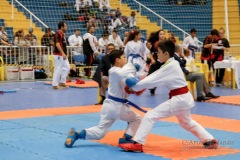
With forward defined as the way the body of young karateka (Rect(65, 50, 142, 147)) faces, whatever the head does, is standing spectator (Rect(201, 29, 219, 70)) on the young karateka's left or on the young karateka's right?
on the young karateka's left

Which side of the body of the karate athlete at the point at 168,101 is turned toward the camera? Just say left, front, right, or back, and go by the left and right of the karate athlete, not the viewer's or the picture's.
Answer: left

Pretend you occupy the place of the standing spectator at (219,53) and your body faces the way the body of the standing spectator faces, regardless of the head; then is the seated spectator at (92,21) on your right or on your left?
on your right

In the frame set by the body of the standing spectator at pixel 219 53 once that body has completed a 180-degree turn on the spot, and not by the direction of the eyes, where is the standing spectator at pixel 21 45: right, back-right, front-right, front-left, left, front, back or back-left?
back-left

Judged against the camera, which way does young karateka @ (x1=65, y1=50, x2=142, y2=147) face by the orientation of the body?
to the viewer's right

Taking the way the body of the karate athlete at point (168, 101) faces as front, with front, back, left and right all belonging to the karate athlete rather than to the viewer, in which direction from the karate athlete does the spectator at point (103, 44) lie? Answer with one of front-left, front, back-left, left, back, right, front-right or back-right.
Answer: right

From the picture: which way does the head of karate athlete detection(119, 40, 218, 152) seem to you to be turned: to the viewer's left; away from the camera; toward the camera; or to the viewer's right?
to the viewer's left

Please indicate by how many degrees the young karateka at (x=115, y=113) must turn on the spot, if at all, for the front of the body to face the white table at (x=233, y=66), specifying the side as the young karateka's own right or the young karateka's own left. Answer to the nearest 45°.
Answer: approximately 45° to the young karateka's own left

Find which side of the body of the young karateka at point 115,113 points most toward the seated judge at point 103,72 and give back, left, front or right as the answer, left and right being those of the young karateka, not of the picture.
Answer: left

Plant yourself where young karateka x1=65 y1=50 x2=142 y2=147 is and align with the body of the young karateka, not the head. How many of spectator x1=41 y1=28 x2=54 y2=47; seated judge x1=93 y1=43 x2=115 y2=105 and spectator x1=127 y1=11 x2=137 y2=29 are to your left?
3

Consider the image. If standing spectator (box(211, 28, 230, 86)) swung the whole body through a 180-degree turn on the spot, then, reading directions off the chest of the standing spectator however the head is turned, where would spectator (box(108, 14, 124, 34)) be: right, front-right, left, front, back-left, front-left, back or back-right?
left

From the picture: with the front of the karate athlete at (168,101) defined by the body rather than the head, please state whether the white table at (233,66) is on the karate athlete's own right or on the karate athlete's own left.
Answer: on the karate athlete's own right
